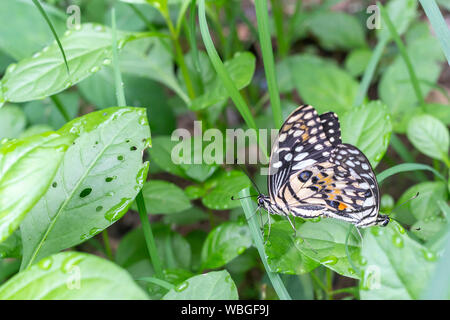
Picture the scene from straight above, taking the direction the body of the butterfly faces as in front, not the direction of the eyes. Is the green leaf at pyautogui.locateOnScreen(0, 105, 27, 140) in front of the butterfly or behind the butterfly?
in front

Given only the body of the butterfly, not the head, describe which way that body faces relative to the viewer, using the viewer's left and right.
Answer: facing to the left of the viewer

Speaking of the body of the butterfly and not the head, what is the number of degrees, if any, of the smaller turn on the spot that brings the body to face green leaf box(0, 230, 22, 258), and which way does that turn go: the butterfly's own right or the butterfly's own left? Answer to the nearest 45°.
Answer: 0° — it already faces it

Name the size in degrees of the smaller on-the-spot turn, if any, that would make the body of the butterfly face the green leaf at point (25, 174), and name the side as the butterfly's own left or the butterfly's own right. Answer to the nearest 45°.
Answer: approximately 45° to the butterfly's own left

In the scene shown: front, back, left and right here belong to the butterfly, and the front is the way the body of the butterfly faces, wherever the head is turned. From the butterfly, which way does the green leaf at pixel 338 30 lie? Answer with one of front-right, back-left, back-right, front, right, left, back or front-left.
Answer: right

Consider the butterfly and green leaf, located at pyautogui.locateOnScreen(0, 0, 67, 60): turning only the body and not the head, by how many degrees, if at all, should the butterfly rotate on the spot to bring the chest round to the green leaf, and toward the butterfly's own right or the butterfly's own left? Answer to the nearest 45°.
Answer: approximately 45° to the butterfly's own right

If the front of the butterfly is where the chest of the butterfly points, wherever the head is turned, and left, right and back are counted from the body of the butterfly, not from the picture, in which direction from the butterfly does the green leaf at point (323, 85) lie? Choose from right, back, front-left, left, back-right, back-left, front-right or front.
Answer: right

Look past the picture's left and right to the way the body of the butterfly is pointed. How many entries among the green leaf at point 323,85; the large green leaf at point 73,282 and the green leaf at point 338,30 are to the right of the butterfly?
2
